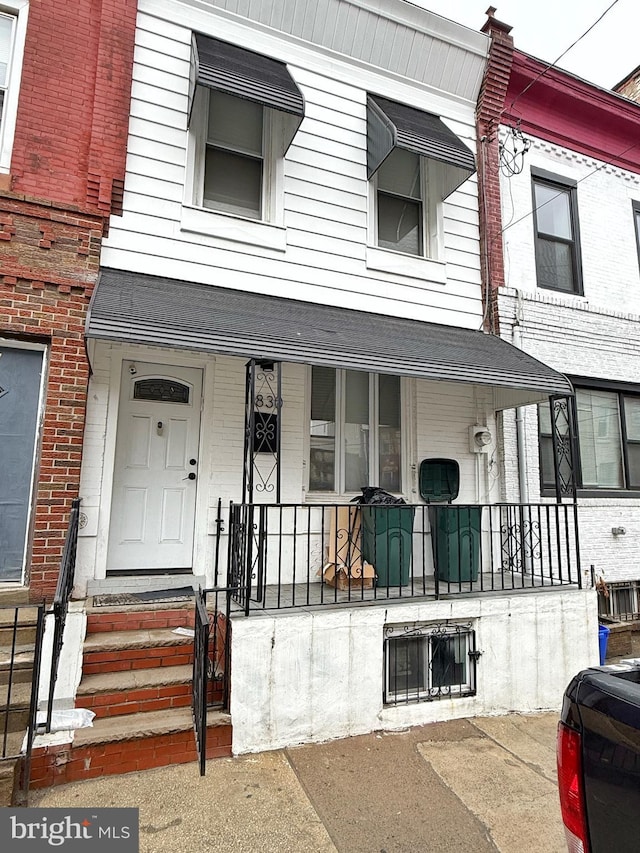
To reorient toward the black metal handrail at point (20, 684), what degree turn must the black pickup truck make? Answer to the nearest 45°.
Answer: approximately 135° to its left

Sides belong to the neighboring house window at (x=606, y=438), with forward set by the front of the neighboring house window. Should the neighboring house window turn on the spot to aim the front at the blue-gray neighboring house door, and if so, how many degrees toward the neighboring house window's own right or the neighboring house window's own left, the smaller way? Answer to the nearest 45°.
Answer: approximately 45° to the neighboring house window's own right

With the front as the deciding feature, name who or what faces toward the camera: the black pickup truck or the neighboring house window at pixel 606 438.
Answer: the neighboring house window

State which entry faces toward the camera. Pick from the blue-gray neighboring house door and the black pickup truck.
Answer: the blue-gray neighboring house door

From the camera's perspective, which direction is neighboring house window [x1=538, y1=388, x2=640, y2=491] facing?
toward the camera

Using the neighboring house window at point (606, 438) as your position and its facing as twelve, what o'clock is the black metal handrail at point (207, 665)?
The black metal handrail is roughly at 1 o'clock from the neighboring house window.

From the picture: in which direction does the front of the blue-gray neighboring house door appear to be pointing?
toward the camera

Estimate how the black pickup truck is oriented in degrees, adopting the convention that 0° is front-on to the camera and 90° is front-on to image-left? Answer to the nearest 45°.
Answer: approximately 225°

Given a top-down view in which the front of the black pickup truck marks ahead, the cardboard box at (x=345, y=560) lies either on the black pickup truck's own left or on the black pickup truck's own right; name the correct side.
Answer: on the black pickup truck's own left

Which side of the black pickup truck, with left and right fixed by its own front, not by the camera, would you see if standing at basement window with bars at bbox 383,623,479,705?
left

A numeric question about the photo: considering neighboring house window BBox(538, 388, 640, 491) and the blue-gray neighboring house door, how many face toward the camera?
2

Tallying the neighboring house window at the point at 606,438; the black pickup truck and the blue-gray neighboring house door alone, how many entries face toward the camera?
2

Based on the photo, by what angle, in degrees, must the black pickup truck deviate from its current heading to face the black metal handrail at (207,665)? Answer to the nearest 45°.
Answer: approximately 90° to its left
